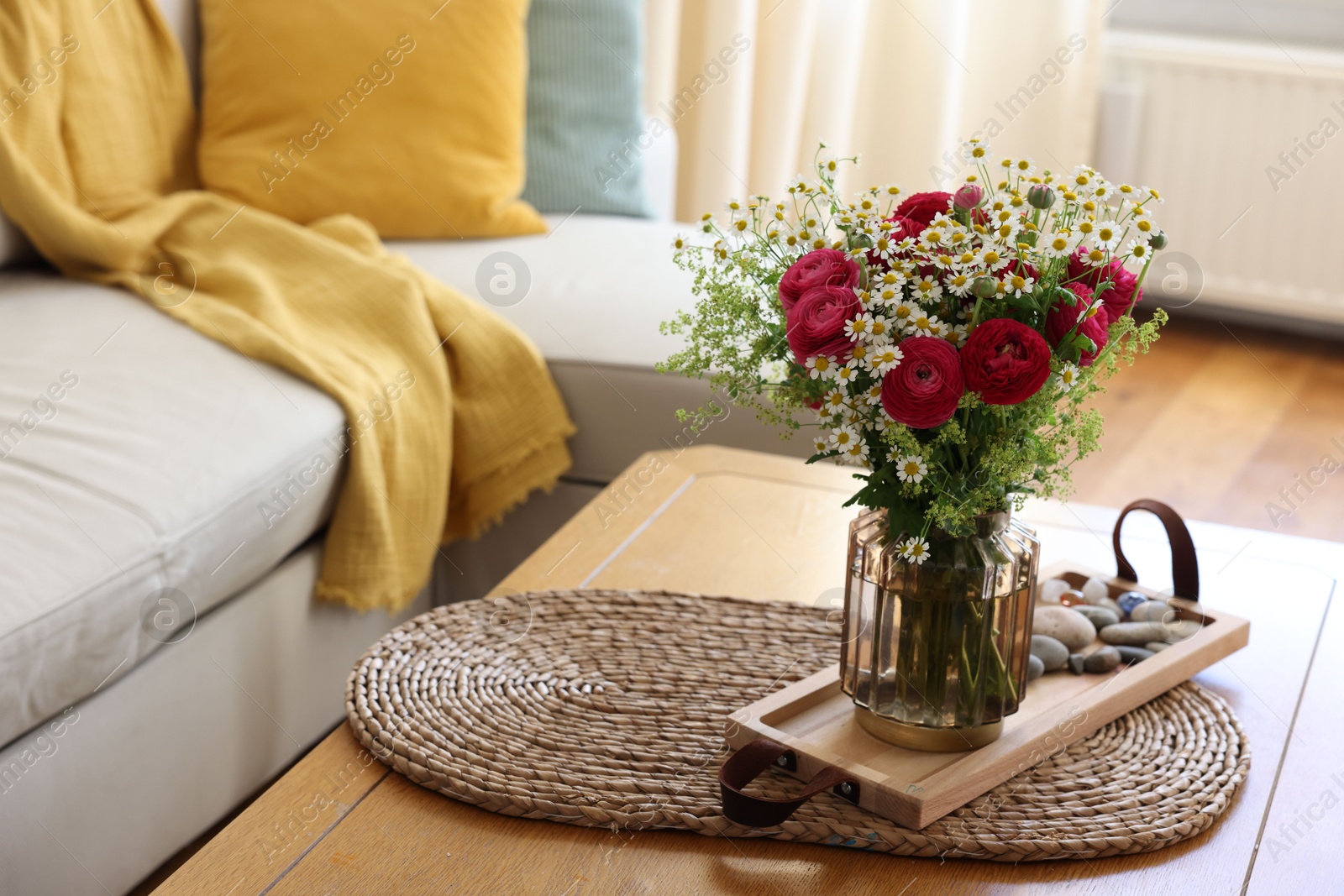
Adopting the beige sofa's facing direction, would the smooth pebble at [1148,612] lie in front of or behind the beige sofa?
in front

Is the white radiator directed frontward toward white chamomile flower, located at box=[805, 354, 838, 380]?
yes

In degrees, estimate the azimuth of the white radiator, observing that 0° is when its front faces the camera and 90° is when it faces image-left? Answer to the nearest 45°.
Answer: approximately 0°

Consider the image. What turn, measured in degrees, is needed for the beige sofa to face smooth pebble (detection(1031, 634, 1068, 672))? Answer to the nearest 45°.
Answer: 0° — it already faces it

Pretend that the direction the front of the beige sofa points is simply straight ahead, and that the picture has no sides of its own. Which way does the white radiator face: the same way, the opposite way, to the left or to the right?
to the right

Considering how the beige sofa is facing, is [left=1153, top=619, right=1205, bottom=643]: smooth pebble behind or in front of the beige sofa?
in front

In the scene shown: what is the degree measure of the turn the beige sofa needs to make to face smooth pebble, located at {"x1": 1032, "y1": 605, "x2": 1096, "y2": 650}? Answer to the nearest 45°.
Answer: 0° — it already faces it

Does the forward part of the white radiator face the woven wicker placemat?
yes

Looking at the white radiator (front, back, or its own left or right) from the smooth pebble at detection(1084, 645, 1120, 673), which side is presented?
front

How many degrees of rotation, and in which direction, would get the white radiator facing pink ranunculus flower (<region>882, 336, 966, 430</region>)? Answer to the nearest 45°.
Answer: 0° — it already faces it

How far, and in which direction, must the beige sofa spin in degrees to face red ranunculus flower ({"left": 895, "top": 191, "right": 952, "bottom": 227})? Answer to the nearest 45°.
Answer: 0° — it already faces it

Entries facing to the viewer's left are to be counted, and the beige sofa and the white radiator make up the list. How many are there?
0

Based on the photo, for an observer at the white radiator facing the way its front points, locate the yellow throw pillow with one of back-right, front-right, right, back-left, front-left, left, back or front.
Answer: front-right

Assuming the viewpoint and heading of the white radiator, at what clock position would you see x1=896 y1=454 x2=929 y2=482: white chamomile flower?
The white chamomile flower is roughly at 12 o'clock from the white radiator.

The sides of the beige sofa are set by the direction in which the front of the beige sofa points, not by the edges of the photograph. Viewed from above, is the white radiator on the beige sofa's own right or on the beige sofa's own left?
on the beige sofa's own left

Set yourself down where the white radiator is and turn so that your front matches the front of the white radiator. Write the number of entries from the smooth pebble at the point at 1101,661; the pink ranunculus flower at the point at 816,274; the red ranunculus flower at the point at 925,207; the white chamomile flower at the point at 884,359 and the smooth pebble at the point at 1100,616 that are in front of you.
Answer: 5

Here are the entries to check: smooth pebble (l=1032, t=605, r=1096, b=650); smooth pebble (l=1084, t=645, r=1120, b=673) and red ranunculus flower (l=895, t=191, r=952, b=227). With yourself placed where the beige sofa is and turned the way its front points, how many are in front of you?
3

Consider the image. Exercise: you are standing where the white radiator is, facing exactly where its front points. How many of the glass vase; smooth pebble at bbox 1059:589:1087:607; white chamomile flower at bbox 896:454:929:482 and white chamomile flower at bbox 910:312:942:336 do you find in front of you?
4
